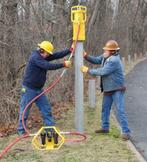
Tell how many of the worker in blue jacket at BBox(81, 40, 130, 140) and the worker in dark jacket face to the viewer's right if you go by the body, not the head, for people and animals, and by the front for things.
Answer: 1

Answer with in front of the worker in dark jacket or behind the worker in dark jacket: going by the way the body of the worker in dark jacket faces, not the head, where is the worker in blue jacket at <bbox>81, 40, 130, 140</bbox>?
in front

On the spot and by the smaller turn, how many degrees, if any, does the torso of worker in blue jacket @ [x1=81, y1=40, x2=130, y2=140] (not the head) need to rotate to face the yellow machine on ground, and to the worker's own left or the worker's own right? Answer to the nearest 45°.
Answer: approximately 45° to the worker's own left

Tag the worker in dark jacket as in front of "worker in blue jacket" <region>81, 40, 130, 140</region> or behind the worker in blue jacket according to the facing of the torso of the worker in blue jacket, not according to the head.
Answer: in front

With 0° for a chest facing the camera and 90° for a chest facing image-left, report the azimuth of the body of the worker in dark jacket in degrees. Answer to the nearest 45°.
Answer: approximately 270°

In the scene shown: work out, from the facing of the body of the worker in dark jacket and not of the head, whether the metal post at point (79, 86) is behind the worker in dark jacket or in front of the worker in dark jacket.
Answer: in front

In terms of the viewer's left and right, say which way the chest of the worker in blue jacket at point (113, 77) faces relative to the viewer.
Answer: facing to the left of the viewer

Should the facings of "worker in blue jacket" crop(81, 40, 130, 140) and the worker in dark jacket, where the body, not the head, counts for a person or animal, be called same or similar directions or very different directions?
very different directions

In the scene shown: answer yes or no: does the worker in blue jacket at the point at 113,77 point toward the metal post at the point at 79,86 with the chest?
yes

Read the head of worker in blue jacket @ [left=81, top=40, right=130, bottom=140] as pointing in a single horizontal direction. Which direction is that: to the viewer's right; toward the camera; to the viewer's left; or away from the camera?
to the viewer's left
